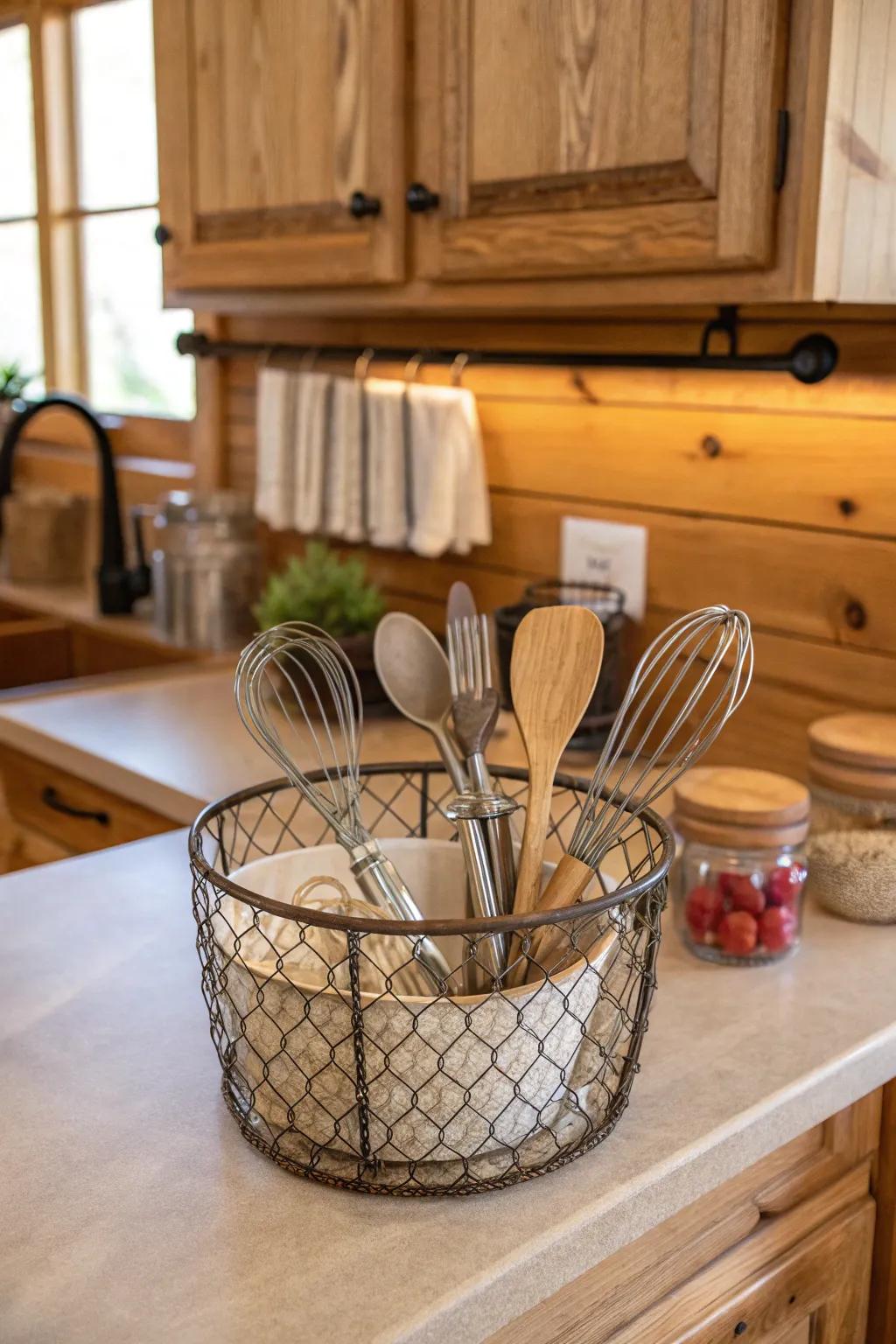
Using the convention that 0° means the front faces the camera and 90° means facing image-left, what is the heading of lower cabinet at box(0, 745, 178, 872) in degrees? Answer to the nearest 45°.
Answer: approximately 45°

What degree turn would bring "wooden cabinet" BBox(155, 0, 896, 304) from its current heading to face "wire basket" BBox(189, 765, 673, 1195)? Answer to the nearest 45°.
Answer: approximately 45° to its left

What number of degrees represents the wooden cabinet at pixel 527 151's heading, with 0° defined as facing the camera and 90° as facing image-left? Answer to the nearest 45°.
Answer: approximately 45°

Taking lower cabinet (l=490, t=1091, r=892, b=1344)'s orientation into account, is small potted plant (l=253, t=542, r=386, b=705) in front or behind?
behind

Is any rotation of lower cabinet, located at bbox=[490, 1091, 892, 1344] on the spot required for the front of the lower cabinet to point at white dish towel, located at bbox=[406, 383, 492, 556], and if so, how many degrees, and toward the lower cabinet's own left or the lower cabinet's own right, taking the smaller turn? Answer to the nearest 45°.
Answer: approximately 180°

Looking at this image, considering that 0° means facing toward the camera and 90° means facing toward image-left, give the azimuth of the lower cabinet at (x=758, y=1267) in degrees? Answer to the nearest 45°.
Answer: approximately 315°

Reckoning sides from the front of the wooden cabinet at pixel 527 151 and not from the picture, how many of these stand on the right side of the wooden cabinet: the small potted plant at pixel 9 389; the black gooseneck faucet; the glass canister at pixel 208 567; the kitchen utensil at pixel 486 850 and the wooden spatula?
3
